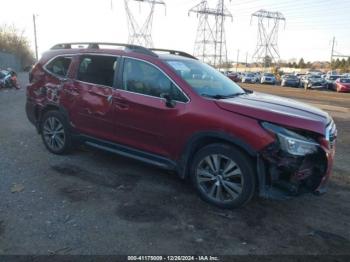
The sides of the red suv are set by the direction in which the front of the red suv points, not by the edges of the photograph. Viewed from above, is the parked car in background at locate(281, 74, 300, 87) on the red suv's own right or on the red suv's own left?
on the red suv's own left

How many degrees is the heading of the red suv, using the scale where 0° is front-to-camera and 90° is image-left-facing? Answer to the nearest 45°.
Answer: approximately 315°

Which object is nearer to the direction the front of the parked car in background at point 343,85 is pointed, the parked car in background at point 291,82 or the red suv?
the red suv

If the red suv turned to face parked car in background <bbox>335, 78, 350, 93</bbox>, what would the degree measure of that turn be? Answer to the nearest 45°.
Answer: approximately 90° to its left

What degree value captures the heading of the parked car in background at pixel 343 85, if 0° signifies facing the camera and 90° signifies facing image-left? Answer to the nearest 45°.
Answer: approximately 45°

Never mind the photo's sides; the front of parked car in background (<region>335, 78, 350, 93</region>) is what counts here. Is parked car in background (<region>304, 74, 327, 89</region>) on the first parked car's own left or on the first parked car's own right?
on the first parked car's own right

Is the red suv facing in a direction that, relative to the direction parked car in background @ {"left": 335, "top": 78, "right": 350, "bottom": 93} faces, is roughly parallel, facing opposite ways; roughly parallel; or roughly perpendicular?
roughly perpendicular
